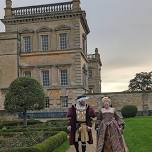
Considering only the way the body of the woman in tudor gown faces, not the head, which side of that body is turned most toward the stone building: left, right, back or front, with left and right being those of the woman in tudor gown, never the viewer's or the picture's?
back

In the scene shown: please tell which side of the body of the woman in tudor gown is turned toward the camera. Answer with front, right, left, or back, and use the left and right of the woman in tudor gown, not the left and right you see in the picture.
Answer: front

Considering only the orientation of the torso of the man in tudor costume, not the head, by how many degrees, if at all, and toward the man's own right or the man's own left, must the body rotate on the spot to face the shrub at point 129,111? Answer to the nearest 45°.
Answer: approximately 180°

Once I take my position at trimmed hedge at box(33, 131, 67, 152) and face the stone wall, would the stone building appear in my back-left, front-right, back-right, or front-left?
front-left

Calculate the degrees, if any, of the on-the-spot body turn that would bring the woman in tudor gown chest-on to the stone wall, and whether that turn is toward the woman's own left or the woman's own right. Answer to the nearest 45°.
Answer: approximately 180°

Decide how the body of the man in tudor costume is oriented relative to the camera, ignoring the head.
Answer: toward the camera

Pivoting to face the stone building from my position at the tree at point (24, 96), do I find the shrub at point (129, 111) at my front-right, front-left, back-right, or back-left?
front-right

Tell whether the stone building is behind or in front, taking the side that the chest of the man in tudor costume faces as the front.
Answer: behind

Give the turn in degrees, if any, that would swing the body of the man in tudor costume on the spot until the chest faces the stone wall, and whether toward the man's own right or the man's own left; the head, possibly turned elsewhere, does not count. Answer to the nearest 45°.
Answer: approximately 180°
